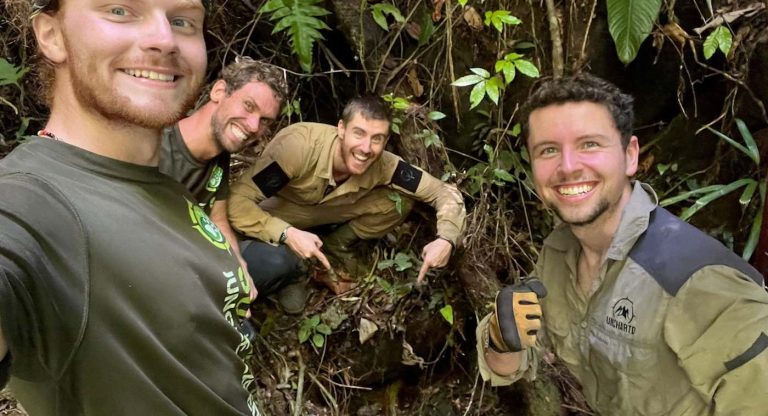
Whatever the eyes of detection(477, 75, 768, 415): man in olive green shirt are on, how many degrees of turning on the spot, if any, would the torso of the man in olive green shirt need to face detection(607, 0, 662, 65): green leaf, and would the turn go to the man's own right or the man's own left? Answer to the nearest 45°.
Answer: approximately 135° to the man's own right

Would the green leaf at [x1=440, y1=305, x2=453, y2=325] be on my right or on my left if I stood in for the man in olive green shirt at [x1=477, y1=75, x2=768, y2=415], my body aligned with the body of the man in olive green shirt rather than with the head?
on my right

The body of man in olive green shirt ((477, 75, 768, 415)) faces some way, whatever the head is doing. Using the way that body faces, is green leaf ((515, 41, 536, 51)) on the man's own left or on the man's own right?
on the man's own right

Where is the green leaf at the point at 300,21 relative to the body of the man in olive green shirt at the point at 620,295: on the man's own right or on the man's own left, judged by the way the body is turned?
on the man's own right

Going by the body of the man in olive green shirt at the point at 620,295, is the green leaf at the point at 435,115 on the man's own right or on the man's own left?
on the man's own right

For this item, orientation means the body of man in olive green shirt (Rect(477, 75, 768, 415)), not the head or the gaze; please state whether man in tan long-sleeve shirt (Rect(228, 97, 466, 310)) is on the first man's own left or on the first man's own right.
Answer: on the first man's own right
